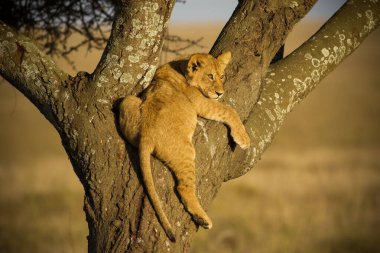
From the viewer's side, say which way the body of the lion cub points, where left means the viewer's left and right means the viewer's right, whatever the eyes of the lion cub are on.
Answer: facing away from the viewer and to the right of the viewer
